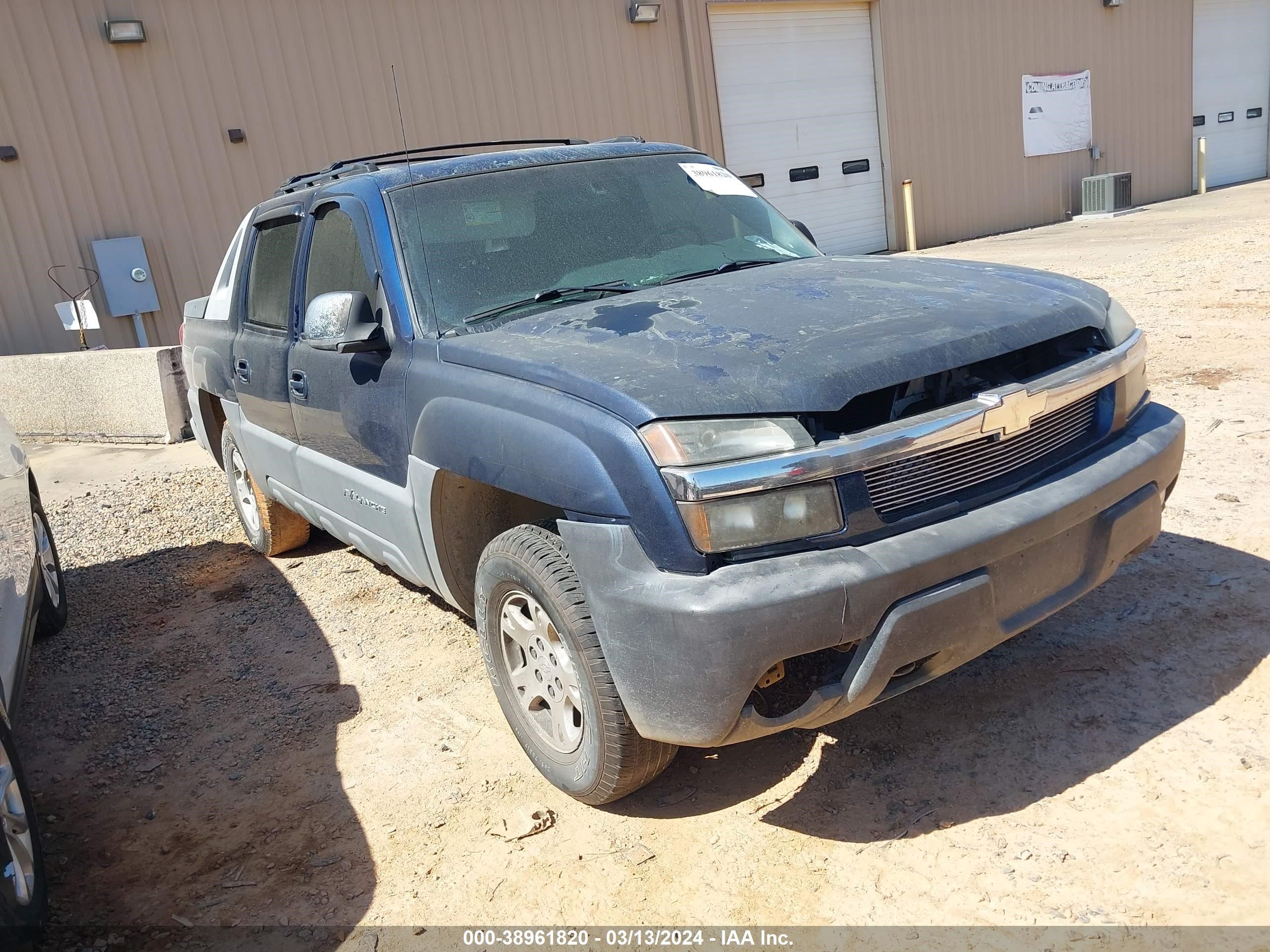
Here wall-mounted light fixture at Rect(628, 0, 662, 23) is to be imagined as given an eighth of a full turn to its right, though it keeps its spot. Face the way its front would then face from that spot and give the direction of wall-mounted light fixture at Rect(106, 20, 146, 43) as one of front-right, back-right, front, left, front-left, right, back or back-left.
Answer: front-right

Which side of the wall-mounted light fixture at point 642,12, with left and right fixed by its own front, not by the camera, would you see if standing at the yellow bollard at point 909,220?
left

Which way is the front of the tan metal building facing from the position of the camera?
facing the viewer and to the right of the viewer

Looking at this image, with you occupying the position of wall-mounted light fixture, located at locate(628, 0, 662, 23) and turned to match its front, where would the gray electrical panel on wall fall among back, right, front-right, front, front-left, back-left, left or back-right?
right

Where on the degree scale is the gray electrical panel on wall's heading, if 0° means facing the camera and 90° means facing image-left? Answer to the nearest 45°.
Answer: approximately 0°

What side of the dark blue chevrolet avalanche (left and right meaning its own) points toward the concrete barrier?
back

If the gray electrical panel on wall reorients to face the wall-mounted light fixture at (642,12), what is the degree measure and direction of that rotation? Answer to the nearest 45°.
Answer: approximately 90° to its left

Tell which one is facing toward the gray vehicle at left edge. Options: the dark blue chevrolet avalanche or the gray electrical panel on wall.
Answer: the gray electrical panel on wall

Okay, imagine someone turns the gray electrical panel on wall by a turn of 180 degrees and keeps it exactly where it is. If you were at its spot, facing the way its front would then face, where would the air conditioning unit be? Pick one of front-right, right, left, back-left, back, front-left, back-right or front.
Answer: right

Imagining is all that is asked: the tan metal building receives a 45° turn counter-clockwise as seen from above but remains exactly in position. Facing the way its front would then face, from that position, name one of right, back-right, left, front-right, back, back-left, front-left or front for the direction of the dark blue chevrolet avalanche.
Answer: right
